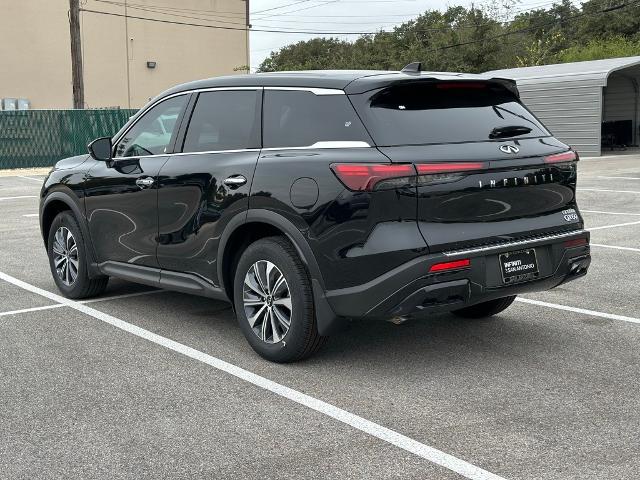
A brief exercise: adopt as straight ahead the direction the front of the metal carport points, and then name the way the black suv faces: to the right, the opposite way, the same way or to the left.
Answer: the opposite way

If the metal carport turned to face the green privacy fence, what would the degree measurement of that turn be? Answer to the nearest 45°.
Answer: approximately 90° to its right

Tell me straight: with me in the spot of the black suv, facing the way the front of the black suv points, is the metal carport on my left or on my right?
on my right

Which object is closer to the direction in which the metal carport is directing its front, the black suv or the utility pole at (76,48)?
the black suv

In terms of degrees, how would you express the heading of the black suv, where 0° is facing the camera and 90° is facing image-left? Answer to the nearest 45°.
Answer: approximately 135°

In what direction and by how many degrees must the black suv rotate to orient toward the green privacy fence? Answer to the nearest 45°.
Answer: approximately 45° to its right

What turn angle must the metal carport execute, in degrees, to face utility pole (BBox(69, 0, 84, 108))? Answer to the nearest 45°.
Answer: approximately 90° to its right

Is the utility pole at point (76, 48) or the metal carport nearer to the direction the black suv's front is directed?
the utility pole

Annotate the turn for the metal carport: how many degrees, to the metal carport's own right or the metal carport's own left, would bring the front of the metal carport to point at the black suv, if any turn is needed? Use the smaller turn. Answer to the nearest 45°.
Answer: approximately 45° to the metal carport's own right

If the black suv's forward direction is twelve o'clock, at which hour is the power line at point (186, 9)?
The power line is roughly at 1 o'clock from the black suv.
